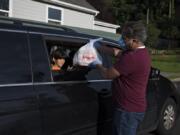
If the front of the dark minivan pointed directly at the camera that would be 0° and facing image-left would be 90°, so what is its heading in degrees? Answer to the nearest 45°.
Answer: approximately 225°

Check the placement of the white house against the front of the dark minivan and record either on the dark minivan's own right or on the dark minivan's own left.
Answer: on the dark minivan's own left

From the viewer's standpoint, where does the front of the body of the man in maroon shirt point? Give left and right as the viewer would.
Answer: facing away from the viewer and to the left of the viewer
